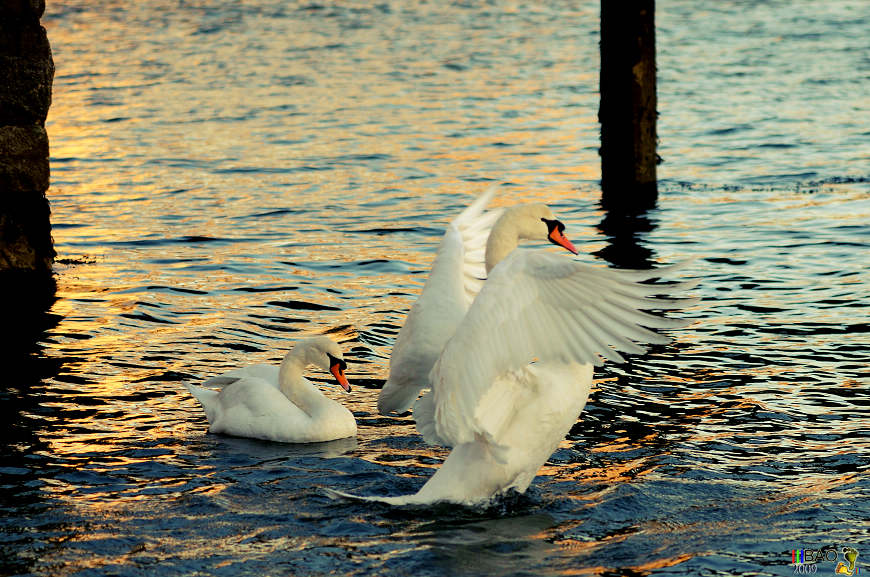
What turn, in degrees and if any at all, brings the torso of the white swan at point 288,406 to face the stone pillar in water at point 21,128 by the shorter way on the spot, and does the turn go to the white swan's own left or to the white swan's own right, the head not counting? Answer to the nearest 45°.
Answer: approximately 135° to the white swan's own left

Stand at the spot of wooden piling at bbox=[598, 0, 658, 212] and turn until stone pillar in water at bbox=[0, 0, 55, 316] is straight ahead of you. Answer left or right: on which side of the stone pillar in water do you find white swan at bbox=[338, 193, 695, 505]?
left

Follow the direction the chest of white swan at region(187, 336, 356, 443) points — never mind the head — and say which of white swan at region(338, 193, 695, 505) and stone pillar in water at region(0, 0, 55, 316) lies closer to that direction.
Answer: the white swan

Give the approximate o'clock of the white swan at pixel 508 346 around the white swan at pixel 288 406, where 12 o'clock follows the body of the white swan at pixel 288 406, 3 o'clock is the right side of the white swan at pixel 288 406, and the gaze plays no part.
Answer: the white swan at pixel 508 346 is roughly at 2 o'clock from the white swan at pixel 288 406.

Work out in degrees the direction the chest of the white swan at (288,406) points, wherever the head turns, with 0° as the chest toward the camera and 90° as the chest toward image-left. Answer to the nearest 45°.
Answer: approximately 270°

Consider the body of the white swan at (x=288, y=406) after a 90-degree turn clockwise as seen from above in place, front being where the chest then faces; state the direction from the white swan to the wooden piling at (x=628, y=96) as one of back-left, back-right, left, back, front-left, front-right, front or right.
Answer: back-left
